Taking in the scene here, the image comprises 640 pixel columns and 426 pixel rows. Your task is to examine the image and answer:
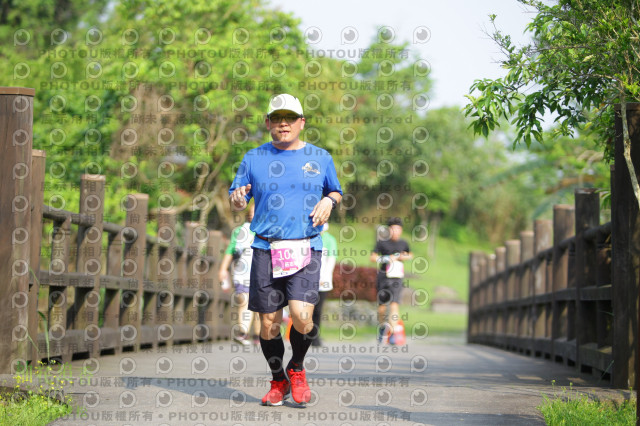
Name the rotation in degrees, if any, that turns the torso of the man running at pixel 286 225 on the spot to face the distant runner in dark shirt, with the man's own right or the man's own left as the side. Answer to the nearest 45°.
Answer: approximately 180°

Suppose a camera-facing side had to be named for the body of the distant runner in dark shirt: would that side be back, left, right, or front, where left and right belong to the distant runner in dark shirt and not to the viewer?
front

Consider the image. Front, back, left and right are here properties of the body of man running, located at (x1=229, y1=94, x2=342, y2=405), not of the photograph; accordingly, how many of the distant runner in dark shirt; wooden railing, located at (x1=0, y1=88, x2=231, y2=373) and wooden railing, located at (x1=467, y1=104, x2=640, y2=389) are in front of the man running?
0

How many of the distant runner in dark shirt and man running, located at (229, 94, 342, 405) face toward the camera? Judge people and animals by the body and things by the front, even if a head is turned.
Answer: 2

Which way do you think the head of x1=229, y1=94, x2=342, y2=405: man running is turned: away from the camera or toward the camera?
toward the camera

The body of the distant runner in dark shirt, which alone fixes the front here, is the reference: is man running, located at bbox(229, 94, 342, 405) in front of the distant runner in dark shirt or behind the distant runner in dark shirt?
in front

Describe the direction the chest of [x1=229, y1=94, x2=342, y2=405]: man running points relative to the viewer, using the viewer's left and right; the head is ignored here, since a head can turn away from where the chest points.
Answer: facing the viewer

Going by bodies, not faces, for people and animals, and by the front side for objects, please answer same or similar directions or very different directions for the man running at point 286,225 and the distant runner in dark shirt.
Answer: same or similar directions
